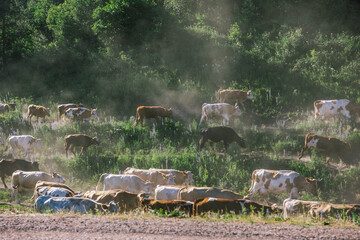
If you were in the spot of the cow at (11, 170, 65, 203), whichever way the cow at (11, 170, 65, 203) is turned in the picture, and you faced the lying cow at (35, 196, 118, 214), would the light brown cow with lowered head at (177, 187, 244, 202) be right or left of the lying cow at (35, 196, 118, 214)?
left

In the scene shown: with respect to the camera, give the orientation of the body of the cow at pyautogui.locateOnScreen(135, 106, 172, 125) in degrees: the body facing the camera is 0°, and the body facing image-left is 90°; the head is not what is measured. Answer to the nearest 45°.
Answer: approximately 270°

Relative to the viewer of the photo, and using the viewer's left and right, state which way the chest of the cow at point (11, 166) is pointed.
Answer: facing to the right of the viewer

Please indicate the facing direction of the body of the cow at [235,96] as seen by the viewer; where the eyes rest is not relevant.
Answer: to the viewer's right

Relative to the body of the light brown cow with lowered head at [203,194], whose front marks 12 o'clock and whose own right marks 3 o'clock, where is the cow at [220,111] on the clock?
The cow is roughly at 9 o'clock from the light brown cow with lowered head.

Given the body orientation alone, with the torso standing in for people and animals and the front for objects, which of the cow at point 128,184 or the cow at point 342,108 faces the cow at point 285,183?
the cow at point 128,184
